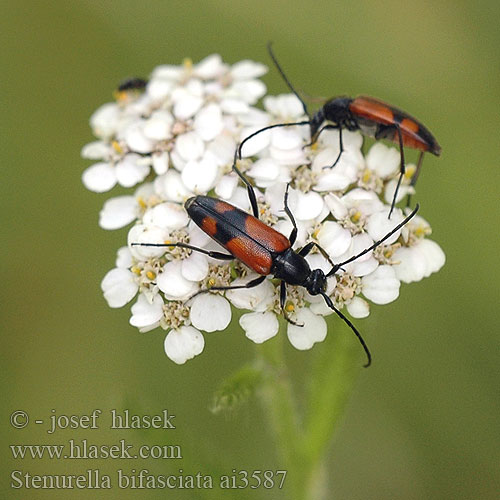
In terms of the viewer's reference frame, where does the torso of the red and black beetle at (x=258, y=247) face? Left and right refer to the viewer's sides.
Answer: facing the viewer and to the right of the viewer

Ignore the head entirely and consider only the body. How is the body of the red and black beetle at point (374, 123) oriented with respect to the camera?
to the viewer's left

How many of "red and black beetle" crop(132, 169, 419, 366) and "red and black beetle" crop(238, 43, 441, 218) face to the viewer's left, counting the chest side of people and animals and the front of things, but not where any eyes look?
1

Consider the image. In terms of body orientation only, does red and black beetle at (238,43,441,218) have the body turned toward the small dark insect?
yes
